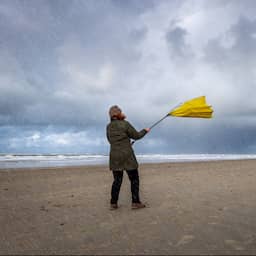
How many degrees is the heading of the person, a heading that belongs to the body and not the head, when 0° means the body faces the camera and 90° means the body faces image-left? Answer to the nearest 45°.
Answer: approximately 225°
